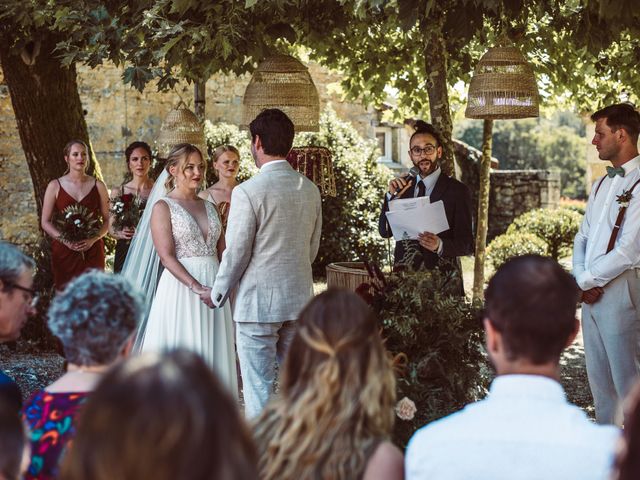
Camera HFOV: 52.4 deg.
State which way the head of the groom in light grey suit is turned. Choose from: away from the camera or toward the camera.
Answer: away from the camera

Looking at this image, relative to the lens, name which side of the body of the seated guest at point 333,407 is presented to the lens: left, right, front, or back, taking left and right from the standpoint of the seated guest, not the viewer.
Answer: back

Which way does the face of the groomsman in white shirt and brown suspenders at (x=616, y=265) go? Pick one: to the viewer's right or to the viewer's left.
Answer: to the viewer's left

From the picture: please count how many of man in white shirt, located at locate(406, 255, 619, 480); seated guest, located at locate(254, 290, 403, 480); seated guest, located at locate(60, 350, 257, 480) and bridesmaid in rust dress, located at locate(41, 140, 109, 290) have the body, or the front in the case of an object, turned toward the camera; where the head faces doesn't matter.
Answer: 1

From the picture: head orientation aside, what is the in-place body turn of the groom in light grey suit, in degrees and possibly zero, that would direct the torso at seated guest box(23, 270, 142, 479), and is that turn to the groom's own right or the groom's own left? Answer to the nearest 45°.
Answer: approximately 135° to the groom's own left

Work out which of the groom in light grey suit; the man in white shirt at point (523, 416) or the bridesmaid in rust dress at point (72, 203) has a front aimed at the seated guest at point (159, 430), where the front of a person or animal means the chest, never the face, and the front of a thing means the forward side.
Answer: the bridesmaid in rust dress

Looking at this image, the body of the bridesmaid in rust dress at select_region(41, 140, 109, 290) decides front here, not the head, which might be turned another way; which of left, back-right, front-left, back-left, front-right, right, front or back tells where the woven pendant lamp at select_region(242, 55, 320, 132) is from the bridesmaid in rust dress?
front-left

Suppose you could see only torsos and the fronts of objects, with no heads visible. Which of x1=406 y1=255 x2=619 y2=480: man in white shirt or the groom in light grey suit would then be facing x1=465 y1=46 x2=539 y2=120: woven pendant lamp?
the man in white shirt

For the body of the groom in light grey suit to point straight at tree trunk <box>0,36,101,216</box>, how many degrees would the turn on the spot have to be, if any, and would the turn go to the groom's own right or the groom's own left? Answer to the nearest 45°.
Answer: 0° — they already face it

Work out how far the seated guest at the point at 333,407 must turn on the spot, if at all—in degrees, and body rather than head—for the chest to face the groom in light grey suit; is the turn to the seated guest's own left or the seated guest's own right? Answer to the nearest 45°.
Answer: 0° — they already face them

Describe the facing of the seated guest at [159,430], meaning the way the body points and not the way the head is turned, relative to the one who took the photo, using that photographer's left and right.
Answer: facing away from the viewer

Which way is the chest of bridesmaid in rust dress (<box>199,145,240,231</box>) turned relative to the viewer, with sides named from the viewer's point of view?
facing the viewer and to the right of the viewer

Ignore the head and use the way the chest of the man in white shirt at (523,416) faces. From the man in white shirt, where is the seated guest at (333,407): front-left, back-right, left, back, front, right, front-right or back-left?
left

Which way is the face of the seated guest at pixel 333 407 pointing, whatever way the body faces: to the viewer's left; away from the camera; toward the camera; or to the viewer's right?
away from the camera
